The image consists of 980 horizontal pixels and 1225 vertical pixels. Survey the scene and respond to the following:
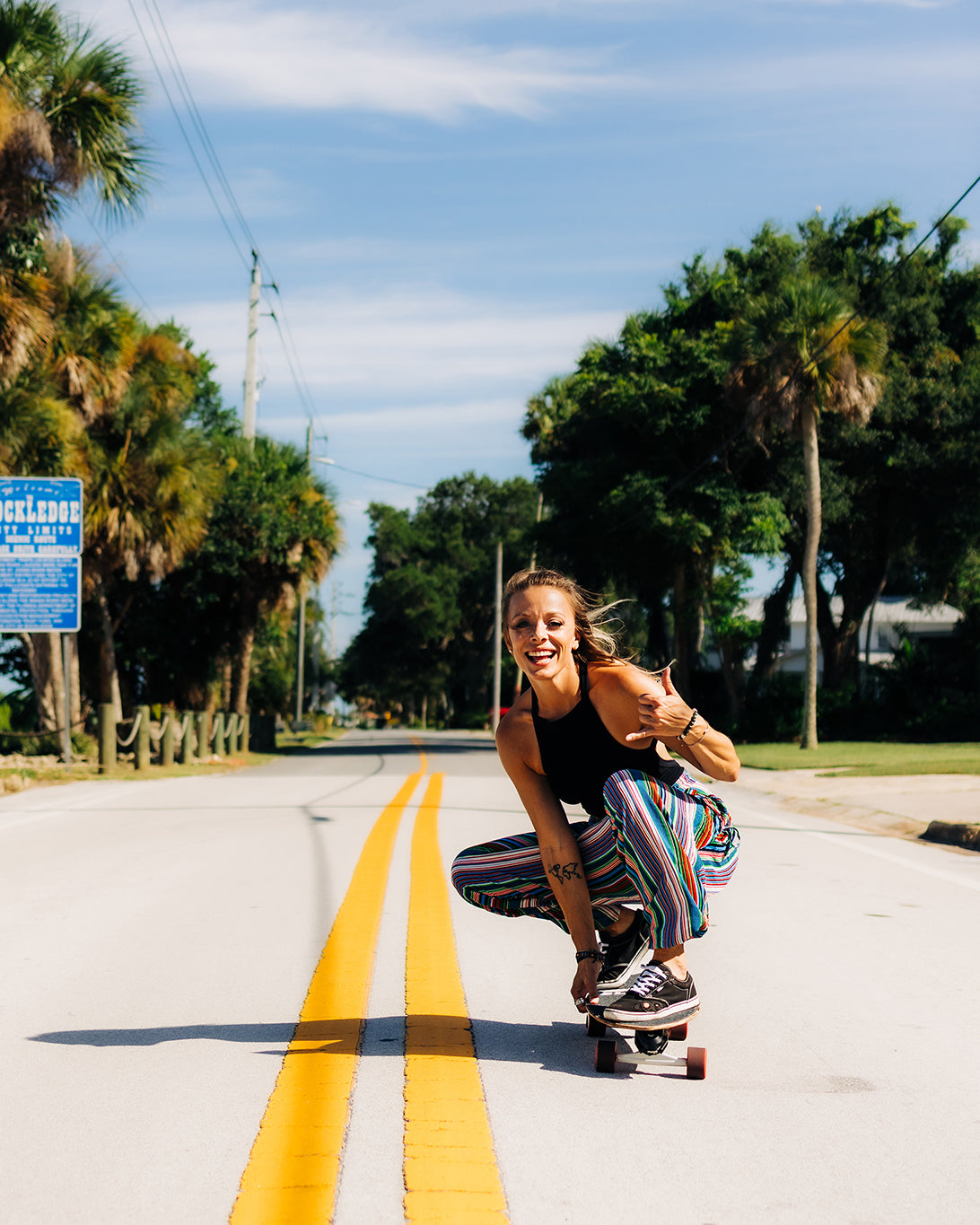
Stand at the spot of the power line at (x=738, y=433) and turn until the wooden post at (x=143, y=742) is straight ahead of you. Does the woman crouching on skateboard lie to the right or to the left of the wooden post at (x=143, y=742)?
left

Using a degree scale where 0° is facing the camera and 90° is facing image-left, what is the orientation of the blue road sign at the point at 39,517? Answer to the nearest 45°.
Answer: approximately 0°

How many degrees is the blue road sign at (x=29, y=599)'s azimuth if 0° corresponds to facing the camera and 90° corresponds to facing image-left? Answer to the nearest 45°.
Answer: approximately 0°

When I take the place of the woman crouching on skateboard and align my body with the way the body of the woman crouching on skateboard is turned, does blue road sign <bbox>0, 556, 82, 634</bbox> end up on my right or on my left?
on my right

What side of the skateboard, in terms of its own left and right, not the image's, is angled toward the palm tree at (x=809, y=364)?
back

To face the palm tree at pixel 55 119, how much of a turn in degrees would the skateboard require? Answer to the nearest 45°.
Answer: approximately 135° to its right

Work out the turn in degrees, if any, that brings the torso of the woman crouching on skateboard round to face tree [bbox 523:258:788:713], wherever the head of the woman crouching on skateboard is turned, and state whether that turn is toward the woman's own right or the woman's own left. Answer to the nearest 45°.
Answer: approximately 135° to the woman's own right

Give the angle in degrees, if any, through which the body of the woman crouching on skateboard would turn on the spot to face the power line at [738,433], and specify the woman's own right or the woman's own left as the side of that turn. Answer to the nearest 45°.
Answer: approximately 135° to the woman's own right
